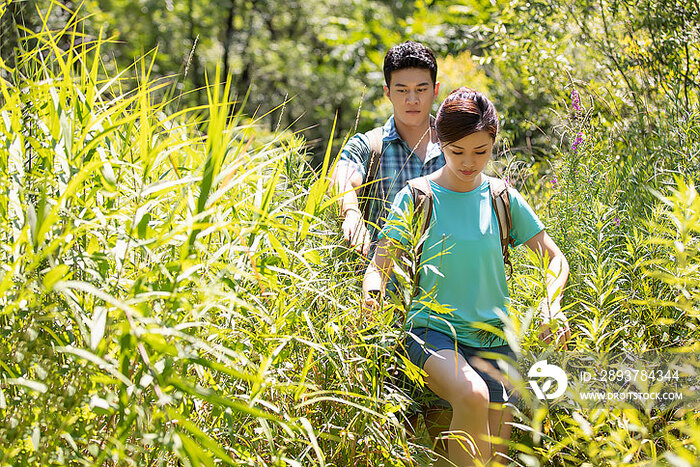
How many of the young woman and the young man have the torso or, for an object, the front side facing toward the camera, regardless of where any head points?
2

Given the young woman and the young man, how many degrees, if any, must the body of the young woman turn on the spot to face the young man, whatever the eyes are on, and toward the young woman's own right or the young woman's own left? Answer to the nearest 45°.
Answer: approximately 180°

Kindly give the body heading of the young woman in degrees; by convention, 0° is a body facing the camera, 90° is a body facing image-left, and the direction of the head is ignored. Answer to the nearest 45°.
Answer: approximately 0°

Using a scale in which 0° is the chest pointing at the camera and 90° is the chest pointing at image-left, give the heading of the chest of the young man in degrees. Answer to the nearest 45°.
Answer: approximately 0°

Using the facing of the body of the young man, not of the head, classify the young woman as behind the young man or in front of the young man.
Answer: in front
